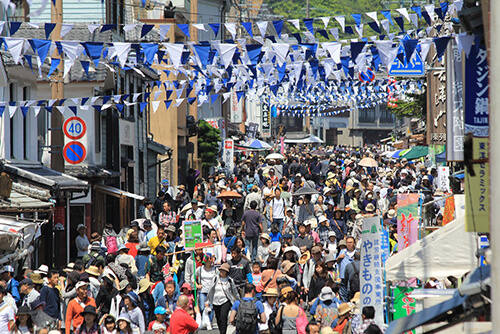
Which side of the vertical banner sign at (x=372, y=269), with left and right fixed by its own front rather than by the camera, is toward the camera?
front

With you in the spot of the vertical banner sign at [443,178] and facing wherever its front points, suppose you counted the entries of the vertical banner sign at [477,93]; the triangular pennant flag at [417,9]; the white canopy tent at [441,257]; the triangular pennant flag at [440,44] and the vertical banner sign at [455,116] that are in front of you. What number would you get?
5

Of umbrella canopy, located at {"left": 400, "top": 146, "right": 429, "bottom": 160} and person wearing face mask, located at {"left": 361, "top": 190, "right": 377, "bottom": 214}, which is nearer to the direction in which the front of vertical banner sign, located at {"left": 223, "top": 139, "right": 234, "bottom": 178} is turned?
the person wearing face mask

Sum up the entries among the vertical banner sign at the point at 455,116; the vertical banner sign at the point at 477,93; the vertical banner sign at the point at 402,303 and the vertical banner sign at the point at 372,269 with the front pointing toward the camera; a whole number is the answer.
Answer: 4

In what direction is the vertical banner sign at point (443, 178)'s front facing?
toward the camera

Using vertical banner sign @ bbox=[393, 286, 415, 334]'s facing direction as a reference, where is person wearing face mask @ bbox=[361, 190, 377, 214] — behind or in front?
behind

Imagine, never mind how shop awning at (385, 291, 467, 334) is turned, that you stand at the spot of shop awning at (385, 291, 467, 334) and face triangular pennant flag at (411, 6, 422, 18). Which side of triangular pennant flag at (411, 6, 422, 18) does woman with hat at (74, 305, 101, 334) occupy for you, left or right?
left

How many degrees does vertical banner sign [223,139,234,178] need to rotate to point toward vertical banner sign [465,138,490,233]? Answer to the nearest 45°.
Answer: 0° — it already faces it

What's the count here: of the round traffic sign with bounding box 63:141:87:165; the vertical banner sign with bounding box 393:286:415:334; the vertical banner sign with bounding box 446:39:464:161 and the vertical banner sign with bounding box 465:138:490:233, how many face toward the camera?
4

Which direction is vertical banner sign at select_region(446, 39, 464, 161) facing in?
toward the camera

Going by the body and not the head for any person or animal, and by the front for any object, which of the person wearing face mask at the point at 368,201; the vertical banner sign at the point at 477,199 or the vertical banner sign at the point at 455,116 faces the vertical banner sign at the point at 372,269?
the person wearing face mask

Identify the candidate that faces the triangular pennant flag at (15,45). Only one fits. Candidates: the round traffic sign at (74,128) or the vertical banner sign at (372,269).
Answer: the round traffic sign

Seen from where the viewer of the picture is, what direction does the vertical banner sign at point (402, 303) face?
facing the viewer
